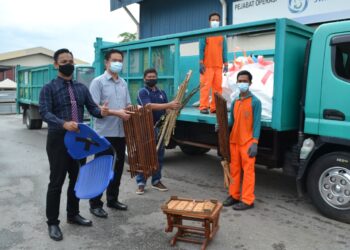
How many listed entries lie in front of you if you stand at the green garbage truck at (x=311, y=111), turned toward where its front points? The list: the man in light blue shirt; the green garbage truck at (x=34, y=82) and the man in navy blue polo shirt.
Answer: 0

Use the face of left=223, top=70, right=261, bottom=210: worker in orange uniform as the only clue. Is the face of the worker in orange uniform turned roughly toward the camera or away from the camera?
toward the camera

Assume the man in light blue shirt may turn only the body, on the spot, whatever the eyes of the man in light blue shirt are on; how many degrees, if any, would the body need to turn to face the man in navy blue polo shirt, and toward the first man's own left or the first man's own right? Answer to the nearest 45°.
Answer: approximately 90° to the first man's own left

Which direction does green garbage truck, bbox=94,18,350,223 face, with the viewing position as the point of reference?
facing the viewer and to the right of the viewer

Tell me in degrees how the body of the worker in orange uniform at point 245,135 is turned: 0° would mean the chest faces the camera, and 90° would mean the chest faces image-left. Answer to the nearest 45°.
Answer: approximately 45°

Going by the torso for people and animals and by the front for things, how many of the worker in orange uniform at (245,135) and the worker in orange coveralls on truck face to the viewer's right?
0

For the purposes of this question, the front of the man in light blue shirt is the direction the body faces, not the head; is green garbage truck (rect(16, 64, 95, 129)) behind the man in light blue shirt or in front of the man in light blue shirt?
behind

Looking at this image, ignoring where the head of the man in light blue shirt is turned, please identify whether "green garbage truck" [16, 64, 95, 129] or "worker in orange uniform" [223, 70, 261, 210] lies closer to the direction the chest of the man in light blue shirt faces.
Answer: the worker in orange uniform

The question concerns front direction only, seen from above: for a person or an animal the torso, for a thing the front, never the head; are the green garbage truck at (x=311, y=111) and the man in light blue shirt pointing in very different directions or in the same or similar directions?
same or similar directions

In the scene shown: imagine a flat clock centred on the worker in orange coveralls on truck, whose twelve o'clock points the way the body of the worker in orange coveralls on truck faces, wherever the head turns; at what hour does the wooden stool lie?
The wooden stool is roughly at 12 o'clock from the worker in orange coveralls on truck.

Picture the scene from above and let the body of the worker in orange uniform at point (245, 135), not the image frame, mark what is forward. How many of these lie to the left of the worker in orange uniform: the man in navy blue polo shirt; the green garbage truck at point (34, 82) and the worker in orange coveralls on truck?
0

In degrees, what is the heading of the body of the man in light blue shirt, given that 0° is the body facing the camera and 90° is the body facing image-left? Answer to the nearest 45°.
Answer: approximately 315°

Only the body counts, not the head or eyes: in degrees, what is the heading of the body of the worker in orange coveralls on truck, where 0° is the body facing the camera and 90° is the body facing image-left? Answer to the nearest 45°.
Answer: approximately 0°

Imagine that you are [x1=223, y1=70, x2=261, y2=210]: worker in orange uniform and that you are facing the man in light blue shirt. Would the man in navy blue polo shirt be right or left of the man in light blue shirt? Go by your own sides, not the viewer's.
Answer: right

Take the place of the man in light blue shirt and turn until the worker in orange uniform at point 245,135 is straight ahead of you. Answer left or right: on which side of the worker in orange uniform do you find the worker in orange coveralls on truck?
left
